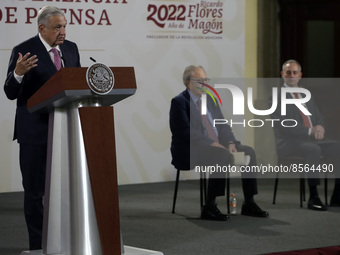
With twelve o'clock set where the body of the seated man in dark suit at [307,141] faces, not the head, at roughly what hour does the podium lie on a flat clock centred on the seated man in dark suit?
The podium is roughly at 2 o'clock from the seated man in dark suit.

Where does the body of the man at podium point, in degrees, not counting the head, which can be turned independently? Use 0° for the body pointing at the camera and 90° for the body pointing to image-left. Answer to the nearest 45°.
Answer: approximately 315°

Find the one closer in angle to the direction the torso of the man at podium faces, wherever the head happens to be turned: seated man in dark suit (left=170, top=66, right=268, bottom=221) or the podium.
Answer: the podium

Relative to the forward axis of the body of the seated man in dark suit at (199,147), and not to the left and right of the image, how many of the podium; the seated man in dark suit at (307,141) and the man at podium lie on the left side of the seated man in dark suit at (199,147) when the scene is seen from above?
1

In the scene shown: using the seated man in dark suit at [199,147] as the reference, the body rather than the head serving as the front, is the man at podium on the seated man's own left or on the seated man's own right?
on the seated man's own right

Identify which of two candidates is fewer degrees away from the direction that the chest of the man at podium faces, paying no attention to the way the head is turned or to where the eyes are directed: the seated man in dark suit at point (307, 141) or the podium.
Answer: the podium

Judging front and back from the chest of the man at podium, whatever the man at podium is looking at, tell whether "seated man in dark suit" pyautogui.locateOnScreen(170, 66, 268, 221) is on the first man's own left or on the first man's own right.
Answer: on the first man's own left
